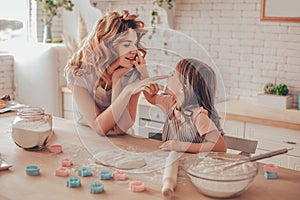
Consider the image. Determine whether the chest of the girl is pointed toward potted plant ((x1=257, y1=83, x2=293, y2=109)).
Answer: no

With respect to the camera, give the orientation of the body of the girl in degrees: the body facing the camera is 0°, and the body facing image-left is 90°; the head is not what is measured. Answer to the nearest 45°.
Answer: approximately 45°

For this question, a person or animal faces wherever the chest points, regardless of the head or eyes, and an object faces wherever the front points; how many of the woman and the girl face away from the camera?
0

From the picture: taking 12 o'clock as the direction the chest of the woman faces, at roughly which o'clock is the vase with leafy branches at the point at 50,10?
The vase with leafy branches is roughly at 7 o'clock from the woman.

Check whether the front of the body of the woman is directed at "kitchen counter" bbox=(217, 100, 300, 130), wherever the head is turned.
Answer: no

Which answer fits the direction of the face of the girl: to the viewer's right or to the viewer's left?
to the viewer's left

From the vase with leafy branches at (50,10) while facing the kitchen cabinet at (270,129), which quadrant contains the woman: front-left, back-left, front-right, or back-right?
front-right

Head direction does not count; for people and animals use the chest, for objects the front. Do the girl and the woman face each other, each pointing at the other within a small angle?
no

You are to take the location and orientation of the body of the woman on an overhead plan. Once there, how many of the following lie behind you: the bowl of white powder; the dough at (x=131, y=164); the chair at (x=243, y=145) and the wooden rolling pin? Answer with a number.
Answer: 0

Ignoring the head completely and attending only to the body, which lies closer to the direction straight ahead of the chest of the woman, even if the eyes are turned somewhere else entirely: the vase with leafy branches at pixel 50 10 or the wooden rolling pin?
the wooden rolling pin

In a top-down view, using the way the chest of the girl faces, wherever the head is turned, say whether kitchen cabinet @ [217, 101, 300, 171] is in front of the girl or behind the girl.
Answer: behind

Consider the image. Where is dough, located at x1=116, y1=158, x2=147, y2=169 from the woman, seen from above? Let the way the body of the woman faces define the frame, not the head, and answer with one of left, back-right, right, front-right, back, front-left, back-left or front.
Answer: front-right

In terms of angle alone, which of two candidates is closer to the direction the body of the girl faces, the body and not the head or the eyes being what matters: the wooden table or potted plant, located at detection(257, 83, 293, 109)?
the wooden table

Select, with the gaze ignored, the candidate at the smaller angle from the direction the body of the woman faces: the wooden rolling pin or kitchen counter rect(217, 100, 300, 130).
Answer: the wooden rolling pin
